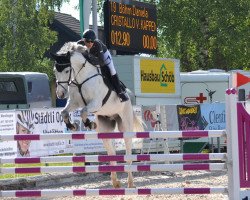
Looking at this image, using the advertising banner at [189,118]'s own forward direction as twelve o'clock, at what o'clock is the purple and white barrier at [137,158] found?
The purple and white barrier is roughly at 12 o'clock from the advertising banner.

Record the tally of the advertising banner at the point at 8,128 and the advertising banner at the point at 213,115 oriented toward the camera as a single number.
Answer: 2

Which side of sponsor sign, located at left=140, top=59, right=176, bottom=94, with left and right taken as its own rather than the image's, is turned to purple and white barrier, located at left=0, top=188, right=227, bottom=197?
front

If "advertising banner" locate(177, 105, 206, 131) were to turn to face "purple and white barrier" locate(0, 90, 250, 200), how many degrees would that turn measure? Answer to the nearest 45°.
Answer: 0° — it already faces it

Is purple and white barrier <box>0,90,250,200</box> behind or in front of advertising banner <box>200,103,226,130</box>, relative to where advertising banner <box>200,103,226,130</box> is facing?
in front

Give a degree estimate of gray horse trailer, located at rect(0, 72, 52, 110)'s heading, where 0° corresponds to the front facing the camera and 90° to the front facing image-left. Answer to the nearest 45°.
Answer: approximately 225°

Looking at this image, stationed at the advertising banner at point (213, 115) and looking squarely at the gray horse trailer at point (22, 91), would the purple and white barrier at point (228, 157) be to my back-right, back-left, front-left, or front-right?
back-left

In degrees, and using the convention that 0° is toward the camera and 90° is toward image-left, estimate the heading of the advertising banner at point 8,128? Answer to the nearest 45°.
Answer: approximately 0°
